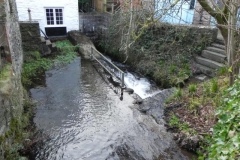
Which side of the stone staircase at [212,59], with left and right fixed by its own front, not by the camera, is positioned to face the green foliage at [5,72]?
front

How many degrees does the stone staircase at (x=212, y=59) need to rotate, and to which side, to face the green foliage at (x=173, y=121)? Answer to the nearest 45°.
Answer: approximately 45° to its left

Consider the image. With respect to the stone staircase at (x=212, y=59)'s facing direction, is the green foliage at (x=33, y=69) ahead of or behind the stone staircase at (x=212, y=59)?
ahead

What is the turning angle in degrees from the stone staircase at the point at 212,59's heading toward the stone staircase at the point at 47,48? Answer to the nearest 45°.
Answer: approximately 45° to its right

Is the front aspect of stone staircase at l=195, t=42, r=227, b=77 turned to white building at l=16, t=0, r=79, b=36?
no

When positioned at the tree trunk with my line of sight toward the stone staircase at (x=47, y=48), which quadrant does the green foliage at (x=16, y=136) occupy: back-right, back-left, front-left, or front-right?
front-left

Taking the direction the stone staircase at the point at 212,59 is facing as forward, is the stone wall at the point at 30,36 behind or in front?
in front

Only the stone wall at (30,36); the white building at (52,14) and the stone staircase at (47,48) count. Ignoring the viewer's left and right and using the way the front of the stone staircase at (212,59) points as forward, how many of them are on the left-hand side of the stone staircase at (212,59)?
0

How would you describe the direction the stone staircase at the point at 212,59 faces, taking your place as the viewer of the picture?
facing the viewer and to the left of the viewer
